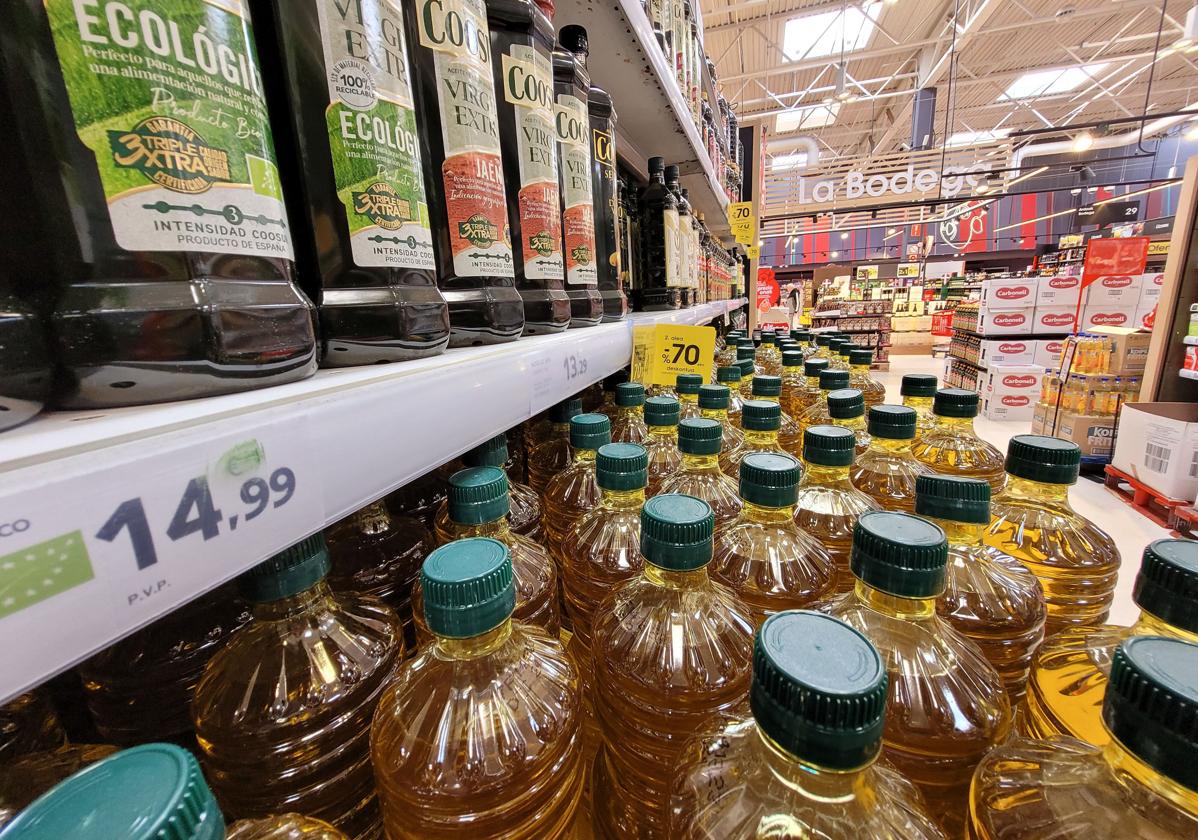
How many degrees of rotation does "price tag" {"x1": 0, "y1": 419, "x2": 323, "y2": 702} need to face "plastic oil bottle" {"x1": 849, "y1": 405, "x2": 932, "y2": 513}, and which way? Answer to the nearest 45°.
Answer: approximately 45° to its left

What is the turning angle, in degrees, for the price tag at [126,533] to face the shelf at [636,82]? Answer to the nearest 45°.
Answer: approximately 90° to its left

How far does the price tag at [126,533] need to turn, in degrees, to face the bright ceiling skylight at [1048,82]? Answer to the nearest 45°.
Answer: approximately 45° to its left

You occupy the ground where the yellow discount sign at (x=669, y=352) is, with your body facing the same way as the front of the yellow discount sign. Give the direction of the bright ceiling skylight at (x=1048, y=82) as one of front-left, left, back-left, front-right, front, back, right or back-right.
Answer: back-left

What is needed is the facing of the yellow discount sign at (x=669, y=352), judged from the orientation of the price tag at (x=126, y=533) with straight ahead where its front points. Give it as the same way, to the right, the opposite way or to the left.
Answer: to the right

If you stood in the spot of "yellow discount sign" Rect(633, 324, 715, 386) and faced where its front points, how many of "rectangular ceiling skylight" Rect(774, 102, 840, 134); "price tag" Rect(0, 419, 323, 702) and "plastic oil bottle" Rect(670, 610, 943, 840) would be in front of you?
2

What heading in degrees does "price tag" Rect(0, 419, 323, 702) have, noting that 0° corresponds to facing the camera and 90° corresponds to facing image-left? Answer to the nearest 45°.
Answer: approximately 315°

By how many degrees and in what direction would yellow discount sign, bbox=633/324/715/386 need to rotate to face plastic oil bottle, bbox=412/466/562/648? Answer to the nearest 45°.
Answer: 0° — it already faces it

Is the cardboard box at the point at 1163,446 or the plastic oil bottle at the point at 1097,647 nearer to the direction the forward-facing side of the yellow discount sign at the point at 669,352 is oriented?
the plastic oil bottle

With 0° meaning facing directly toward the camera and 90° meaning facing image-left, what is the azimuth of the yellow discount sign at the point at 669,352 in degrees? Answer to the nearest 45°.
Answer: approximately 0°

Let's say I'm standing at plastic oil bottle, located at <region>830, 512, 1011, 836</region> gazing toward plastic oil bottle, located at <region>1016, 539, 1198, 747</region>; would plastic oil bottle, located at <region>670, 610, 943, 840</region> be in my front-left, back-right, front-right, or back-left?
back-right
